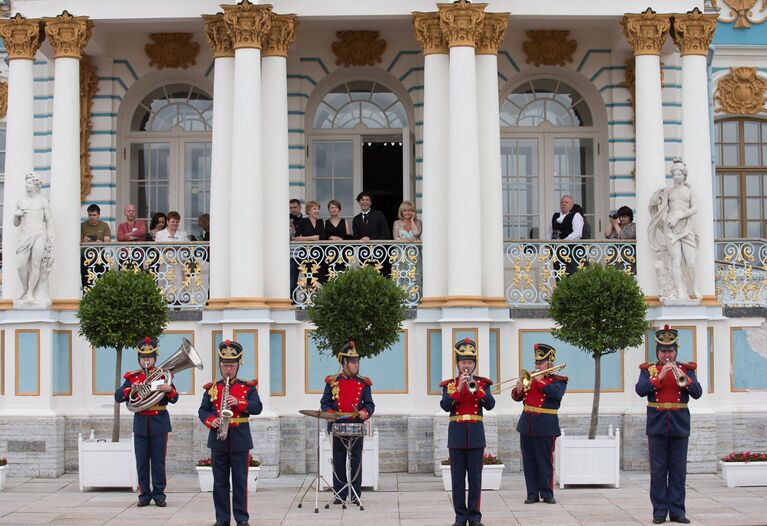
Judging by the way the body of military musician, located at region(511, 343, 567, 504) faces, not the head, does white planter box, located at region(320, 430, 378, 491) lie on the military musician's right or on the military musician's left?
on the military musician's right

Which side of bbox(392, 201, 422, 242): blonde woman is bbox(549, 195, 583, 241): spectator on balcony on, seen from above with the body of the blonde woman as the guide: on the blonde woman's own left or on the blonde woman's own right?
on the blonde woman's own left

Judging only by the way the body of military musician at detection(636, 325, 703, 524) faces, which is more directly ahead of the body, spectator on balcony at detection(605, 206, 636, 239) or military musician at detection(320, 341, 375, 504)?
the military musician

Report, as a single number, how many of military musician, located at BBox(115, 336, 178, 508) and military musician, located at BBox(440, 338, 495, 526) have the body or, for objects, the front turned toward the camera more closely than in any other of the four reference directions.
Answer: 2

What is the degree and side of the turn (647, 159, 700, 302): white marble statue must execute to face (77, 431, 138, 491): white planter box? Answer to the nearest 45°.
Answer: approximately 45° to its right

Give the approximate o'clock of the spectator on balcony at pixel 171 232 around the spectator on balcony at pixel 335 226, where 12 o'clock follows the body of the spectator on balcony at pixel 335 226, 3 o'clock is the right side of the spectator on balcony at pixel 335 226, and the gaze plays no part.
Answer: the spectator on balcony at pixel 171 232 is roughly at 3 o'clock from the spectator on balcony at pixel 335 226.

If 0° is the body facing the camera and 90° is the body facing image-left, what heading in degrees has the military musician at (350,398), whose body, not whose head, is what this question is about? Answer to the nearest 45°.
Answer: approximately 0°

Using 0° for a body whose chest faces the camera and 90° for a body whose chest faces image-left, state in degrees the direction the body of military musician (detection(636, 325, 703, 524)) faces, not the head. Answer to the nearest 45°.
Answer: approximately 0°

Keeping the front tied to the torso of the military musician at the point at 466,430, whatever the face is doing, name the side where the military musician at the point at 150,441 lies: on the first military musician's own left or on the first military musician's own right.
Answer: on the first military musician's own right
